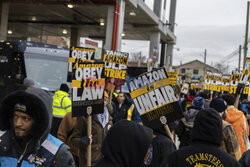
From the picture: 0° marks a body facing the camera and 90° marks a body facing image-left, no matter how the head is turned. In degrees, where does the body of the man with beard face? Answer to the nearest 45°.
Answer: approximately 45°

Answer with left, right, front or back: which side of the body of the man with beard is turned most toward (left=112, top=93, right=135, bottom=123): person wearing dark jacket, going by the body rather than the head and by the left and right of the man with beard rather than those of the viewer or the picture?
back
